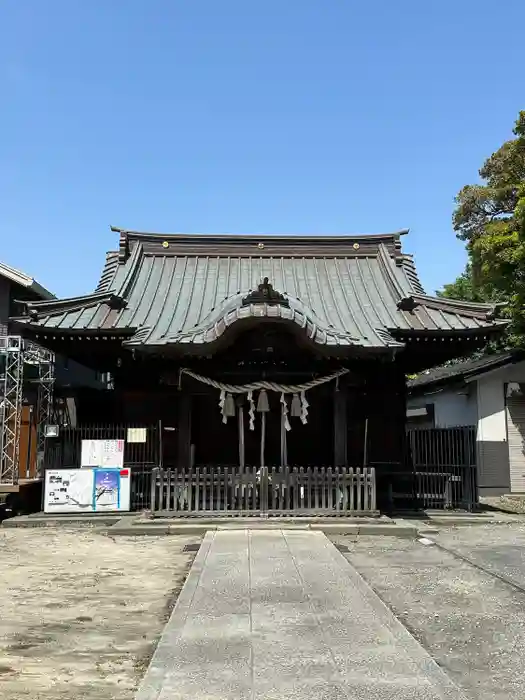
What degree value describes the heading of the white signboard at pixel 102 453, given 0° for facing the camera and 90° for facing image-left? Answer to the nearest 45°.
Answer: approximately 0°

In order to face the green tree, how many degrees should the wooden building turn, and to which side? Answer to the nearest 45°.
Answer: approximately 135° to its left

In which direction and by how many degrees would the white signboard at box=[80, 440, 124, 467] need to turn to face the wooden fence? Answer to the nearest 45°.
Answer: approximately 45° to its left
